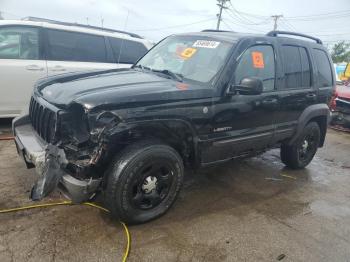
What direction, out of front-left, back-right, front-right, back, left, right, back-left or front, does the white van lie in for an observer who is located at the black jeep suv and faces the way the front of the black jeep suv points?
right

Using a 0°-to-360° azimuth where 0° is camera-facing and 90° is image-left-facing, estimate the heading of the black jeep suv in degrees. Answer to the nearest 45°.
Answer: approximately 45°

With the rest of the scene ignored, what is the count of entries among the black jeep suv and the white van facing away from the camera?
0

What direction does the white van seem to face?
to the viewer's left

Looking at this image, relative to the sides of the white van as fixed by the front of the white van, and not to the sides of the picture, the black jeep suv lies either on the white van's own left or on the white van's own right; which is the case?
on the white van's own left
